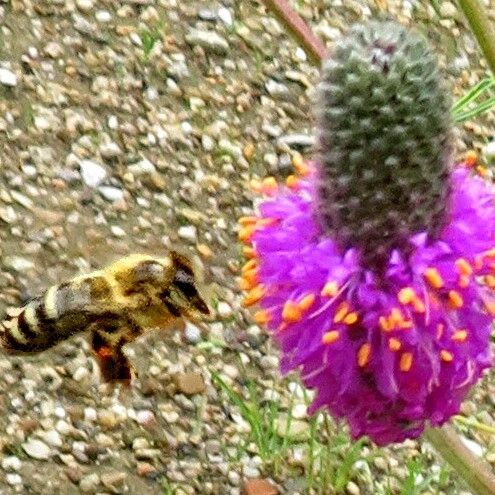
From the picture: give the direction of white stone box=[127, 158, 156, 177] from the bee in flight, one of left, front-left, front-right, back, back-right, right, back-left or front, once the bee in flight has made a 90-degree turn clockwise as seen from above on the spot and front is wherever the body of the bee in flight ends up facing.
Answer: back

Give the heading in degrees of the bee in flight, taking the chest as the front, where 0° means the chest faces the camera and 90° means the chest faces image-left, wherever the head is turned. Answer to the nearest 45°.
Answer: approximately 270°

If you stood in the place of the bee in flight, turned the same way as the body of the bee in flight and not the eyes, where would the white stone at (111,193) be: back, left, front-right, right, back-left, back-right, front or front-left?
left

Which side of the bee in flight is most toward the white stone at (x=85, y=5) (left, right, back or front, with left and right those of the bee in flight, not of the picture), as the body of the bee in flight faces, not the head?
left

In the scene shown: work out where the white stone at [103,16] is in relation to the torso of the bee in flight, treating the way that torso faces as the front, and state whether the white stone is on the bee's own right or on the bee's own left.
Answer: on the bee's own left
